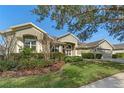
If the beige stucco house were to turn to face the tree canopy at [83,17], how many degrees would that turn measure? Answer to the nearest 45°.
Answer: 0° — it already faces it

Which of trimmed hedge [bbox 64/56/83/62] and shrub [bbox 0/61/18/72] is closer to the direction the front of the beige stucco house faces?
the trimmed hedge

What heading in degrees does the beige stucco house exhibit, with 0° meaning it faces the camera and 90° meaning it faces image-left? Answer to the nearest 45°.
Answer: approximately 315°
